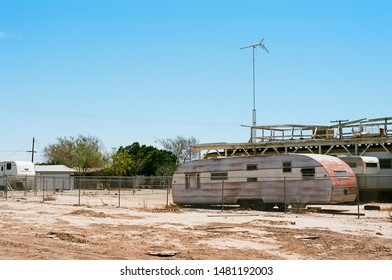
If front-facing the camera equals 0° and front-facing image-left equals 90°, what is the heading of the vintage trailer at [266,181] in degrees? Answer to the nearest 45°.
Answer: approximately 315°
